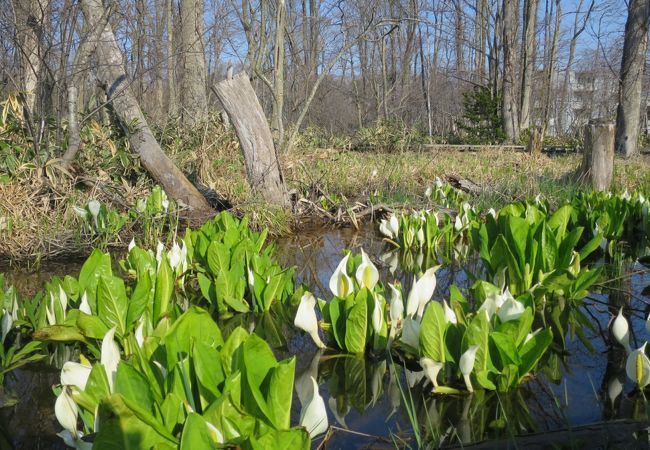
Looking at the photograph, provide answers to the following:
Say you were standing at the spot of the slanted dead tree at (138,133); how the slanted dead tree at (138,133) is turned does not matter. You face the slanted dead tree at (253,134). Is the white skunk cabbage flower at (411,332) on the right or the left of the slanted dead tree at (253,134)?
right

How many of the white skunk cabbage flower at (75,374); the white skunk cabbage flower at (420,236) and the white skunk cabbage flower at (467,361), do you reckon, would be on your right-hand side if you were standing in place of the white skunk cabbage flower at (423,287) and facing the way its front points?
1

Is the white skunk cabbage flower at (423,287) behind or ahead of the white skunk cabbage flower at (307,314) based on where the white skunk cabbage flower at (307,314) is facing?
behind
